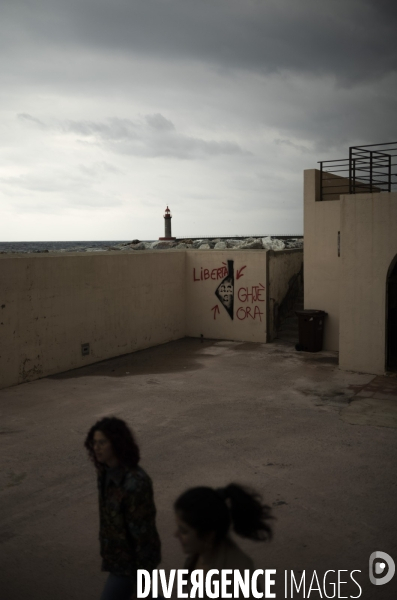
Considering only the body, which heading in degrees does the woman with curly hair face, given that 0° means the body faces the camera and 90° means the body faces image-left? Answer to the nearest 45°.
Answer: approximately 45°

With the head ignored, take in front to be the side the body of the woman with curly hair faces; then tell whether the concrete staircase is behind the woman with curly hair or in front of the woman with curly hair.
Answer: behind

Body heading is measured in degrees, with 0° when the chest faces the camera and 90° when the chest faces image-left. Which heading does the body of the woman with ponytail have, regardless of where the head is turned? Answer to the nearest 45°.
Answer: approximately 90°

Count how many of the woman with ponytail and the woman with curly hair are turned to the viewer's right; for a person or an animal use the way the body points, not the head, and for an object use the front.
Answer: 0

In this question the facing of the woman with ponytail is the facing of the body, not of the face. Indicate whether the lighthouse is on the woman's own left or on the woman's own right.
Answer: on the woman's own right

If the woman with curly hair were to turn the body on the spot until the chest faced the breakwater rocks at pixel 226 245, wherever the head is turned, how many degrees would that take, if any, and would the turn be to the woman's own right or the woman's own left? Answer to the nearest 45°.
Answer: approximately 135° to the woman's own right

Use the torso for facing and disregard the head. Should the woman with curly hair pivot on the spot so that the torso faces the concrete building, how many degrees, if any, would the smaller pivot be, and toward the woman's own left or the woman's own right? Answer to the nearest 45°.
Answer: approximately 180°

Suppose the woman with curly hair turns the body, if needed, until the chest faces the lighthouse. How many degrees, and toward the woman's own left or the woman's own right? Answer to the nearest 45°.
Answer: approximately 135° to the woman's own right

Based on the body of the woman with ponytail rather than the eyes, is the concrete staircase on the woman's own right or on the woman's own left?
on the woman's own right

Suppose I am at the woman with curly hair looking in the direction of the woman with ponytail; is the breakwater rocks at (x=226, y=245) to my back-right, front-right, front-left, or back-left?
back-left

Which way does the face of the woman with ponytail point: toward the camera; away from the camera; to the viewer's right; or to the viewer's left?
to the viewer's left

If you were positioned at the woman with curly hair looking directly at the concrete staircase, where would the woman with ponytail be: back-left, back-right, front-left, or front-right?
back-right

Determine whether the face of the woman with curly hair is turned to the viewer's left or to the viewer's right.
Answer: to the viewer's left
